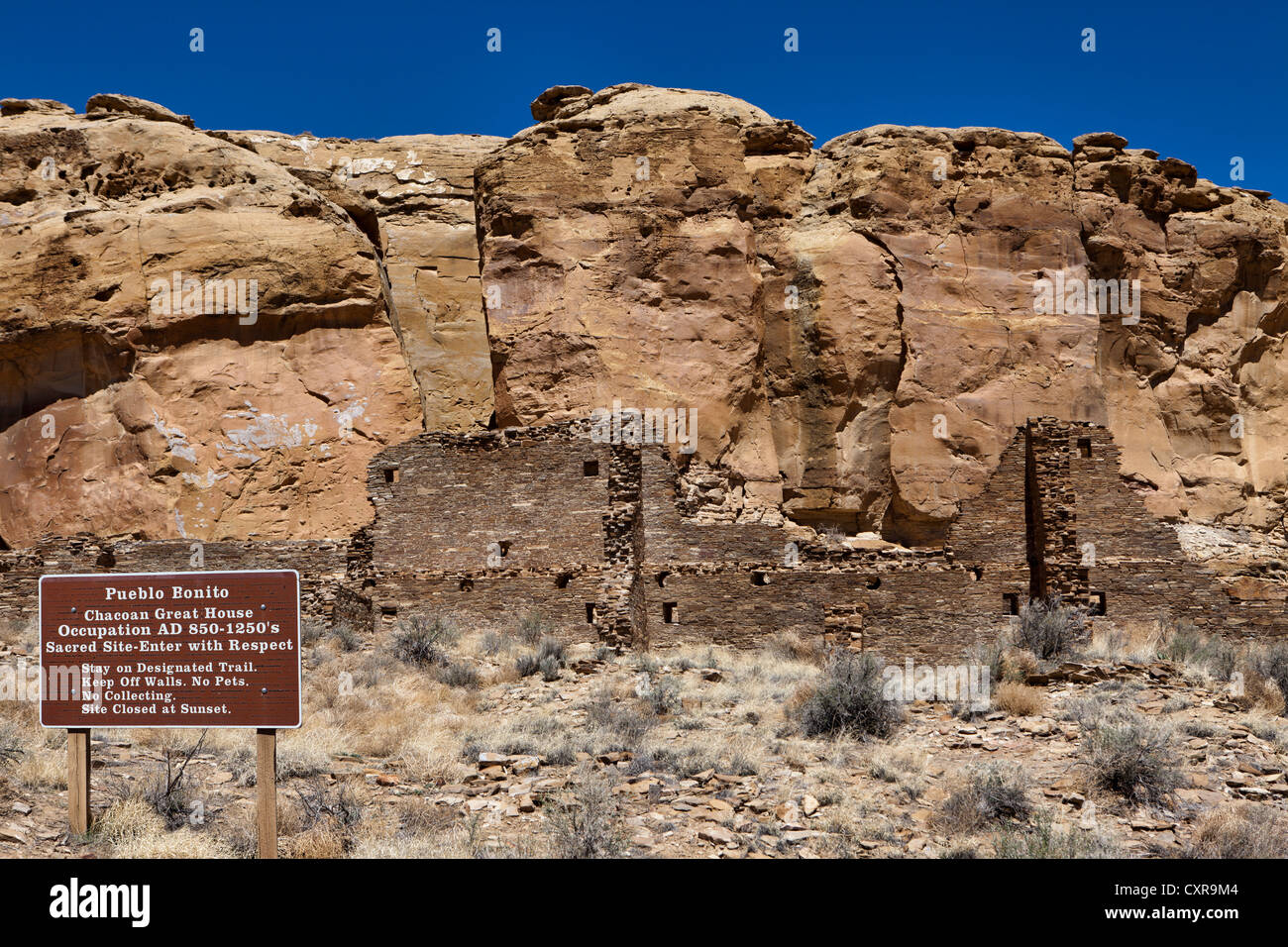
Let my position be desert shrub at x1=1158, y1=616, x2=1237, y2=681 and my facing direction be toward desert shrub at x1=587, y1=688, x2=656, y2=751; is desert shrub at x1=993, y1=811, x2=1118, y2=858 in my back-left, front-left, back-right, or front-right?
front-left

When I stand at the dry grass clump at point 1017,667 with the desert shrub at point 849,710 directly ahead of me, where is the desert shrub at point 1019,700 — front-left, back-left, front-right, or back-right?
front-left

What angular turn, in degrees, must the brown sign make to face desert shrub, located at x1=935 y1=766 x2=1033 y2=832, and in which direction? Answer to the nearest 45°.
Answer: approximately 90° to its left

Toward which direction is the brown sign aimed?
toward the camera

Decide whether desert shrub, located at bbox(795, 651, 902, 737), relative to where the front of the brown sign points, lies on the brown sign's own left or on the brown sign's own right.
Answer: on the brown sign's own left

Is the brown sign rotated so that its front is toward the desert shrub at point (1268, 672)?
no

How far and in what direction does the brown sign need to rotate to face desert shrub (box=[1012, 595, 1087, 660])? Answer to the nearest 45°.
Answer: approximately 135° to its left

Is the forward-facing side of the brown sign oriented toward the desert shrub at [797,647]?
no

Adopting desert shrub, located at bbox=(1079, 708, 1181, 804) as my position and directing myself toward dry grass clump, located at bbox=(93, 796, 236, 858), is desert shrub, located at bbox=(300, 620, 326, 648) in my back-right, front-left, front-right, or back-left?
front-right

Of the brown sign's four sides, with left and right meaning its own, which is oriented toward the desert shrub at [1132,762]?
left

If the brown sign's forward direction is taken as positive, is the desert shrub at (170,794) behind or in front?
behind

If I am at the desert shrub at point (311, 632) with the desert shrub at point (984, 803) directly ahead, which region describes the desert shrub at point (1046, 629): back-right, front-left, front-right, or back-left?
front-left

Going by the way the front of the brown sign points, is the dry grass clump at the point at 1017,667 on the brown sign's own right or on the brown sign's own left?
on the brown sign's own left

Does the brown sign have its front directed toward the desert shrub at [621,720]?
no

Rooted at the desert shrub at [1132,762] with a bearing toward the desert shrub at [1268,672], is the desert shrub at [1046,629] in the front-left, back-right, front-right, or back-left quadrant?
front-left

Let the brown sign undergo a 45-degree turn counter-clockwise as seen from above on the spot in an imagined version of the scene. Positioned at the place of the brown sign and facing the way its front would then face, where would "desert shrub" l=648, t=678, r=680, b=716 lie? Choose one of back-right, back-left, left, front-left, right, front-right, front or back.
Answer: left

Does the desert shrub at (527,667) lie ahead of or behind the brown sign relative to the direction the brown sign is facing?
behind
